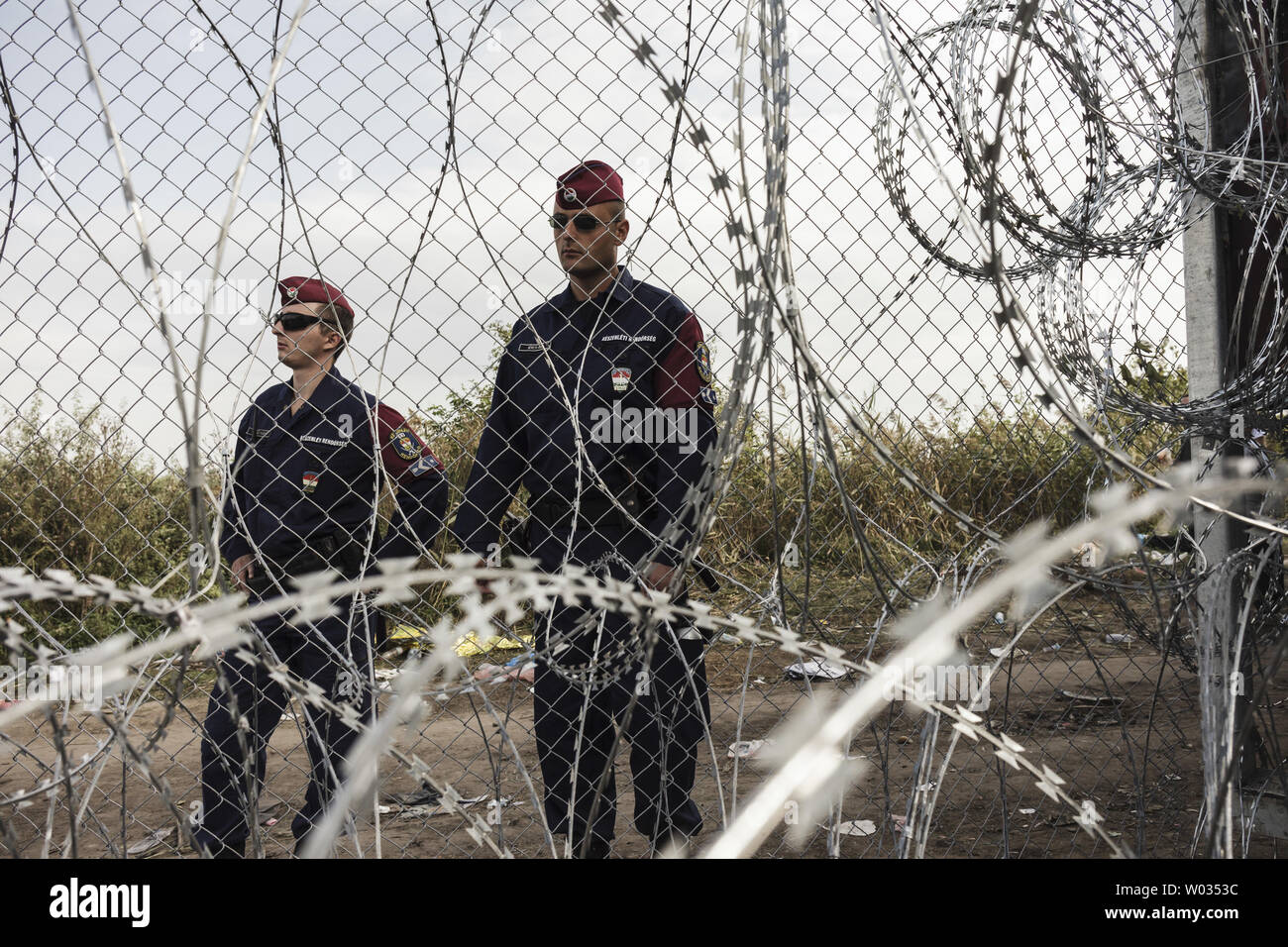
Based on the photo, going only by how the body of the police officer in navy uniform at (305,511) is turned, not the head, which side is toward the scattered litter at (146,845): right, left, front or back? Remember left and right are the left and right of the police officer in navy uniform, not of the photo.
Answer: right

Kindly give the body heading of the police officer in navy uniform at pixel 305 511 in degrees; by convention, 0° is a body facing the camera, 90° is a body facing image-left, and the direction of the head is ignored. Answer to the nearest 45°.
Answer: approximately 45°

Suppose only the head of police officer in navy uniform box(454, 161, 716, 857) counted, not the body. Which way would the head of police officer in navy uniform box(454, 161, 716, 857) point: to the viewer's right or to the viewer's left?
to the viewer's left

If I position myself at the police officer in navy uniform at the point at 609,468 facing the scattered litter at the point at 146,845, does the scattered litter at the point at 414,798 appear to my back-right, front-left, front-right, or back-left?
front-right
